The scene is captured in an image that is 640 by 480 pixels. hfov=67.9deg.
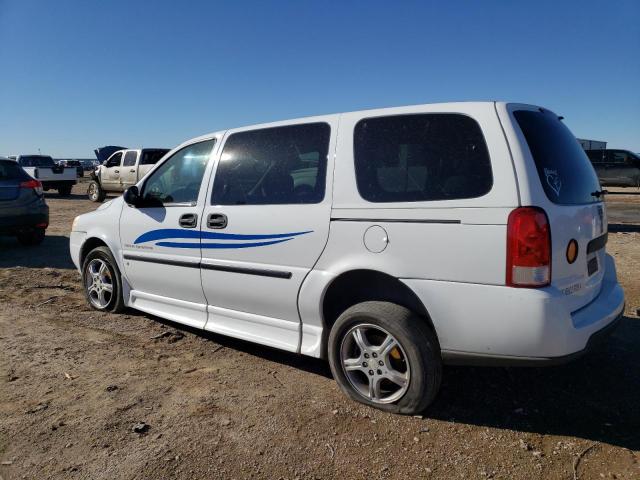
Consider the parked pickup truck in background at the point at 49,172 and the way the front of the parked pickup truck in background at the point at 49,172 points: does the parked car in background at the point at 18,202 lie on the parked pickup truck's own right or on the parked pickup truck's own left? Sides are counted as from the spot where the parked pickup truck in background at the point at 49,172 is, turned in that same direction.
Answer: on the parked pickup truck's own left

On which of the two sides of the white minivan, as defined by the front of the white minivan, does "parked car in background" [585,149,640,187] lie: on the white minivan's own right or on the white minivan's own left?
on the white minivan's own right

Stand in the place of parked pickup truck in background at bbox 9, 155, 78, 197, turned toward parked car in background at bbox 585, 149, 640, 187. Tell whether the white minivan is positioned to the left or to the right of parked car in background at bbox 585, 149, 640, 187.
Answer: right

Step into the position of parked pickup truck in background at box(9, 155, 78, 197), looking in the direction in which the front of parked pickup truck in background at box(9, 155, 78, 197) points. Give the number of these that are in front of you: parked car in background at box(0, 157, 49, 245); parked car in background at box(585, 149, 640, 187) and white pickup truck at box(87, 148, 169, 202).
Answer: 0

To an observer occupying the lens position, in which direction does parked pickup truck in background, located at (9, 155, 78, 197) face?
facing away from the viewer and to the left of the viewer

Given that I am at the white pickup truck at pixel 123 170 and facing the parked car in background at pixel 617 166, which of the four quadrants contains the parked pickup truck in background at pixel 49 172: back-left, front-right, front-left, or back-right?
back-left

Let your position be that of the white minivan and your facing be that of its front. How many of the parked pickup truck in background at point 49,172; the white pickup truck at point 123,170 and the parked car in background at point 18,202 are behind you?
0

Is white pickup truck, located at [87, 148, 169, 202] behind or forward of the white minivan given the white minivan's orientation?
forward

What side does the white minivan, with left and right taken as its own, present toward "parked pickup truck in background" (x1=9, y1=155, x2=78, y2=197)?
front

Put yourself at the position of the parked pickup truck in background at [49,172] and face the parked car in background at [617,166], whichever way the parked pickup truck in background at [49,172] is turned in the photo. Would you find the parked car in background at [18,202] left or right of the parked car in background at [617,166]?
right

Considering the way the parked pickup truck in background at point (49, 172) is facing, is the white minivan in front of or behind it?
behind

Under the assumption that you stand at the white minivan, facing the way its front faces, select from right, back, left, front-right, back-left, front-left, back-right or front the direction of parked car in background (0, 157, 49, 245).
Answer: front

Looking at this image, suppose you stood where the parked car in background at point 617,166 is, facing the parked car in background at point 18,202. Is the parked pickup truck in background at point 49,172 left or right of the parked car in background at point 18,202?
right

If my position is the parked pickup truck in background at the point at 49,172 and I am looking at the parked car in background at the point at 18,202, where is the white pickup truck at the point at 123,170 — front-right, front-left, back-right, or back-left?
front-left

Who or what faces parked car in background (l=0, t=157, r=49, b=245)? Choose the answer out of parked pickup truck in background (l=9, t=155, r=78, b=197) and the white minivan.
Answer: the white minivan

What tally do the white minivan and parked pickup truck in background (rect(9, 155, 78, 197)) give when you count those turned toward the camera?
0

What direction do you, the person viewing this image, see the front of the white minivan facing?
facing away from the viewer and to the left of the viewer
